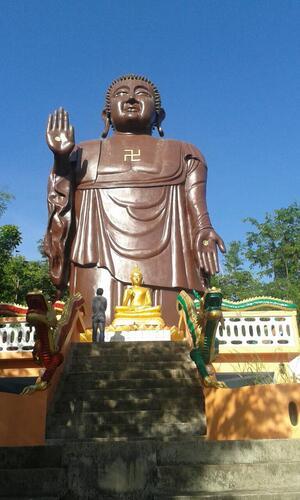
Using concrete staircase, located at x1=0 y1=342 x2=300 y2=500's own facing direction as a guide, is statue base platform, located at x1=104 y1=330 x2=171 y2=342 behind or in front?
behind

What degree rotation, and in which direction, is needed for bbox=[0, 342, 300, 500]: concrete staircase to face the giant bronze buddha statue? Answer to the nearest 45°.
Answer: approximately 180°

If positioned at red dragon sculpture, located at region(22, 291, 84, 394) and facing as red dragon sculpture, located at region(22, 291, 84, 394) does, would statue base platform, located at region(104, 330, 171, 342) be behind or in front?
behind

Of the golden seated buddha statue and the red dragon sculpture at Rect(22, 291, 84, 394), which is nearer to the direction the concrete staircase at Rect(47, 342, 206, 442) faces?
the red dragon sculpture

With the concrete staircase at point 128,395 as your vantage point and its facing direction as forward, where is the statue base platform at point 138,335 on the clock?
The statue base platform is roughly at 6 o'clock from the concrete staircase.

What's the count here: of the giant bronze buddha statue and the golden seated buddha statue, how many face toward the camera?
2

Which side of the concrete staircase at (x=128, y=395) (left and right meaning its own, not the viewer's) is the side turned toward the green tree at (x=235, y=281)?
back

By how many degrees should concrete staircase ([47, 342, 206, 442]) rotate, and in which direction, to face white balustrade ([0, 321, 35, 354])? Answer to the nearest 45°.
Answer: approximately 135° to its right

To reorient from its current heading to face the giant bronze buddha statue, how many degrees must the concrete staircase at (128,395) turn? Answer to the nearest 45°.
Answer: approximately 180°
